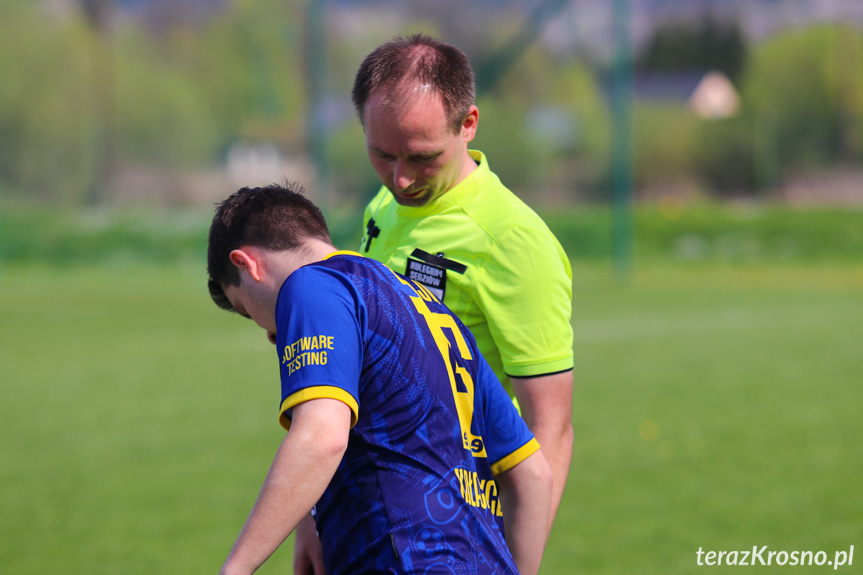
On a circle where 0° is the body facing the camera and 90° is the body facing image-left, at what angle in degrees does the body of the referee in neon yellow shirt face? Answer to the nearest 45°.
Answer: approximately 45°

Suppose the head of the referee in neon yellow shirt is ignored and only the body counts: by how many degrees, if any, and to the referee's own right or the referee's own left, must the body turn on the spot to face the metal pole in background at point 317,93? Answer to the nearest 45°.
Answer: approximately 135° to the referee's own right

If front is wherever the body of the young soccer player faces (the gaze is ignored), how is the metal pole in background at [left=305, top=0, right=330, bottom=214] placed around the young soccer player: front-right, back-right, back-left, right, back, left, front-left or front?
front-right

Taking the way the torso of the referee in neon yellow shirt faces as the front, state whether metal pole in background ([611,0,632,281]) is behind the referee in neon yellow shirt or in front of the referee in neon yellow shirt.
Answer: behind

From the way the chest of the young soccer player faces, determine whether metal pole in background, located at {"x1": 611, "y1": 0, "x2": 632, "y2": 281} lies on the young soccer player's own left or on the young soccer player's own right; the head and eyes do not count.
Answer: on the young soccer player's own right

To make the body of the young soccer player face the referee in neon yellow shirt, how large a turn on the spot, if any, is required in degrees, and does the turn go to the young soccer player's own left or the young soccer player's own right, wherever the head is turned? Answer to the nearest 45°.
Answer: approximately 90° to the young soccer player's own right

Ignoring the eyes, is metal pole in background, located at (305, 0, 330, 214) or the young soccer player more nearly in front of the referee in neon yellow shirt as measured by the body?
the young soccer player

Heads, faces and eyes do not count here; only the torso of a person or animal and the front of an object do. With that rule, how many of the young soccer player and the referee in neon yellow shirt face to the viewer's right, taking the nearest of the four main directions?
0

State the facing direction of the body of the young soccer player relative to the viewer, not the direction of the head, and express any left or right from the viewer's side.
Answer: facing away from the viewer and to the left of the viewer
